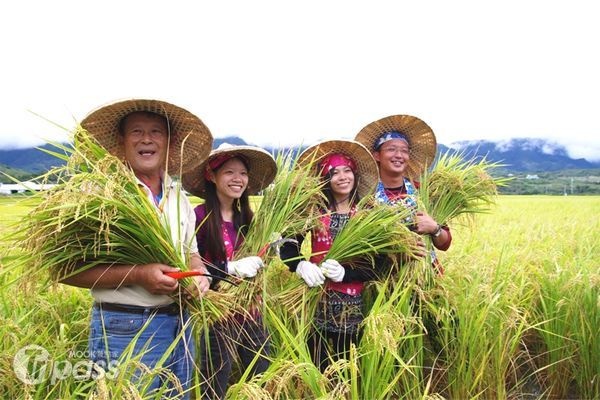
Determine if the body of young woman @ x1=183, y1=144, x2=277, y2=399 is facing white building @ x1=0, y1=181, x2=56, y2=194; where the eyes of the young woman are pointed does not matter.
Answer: no

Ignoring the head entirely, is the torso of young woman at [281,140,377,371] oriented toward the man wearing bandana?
no

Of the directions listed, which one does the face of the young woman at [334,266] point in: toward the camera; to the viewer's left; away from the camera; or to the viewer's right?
toward the camera

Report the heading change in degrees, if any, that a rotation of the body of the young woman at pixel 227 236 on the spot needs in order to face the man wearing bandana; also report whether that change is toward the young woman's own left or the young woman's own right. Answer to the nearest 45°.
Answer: approximately 45° to the young woman's own left

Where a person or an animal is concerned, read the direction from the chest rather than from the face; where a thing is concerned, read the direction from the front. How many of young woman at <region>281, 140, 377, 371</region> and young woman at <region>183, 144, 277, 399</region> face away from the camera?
0

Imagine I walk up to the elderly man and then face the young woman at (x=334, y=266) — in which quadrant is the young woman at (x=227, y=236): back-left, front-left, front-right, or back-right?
front-left

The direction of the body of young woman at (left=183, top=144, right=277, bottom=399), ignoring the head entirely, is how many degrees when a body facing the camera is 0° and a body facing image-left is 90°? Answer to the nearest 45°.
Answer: approximately 315°

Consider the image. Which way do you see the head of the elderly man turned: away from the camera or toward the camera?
toward the camera

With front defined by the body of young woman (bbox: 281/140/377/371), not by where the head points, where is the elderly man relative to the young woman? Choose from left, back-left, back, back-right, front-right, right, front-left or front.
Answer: front-right

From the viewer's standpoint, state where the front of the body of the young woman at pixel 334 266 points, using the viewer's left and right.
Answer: facing the viewer

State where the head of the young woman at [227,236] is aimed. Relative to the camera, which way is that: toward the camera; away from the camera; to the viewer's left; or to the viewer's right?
toward the camera

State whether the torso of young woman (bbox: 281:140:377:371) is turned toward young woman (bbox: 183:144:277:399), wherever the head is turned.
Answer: no
